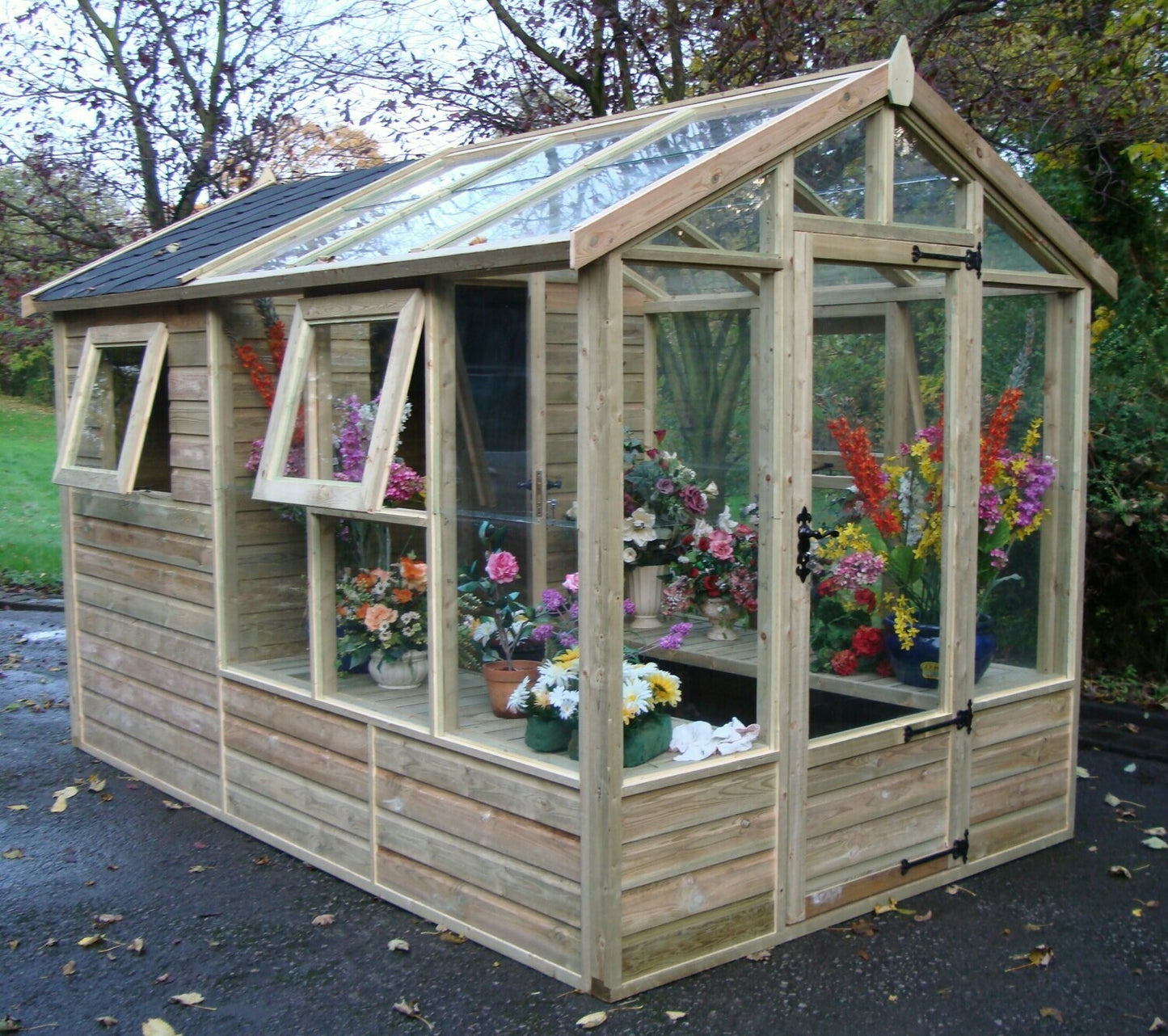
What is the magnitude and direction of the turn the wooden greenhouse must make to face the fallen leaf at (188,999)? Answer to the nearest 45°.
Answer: approximately 90° to its right

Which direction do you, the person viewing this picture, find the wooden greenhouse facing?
facing the viewer and to the right of the viewer
